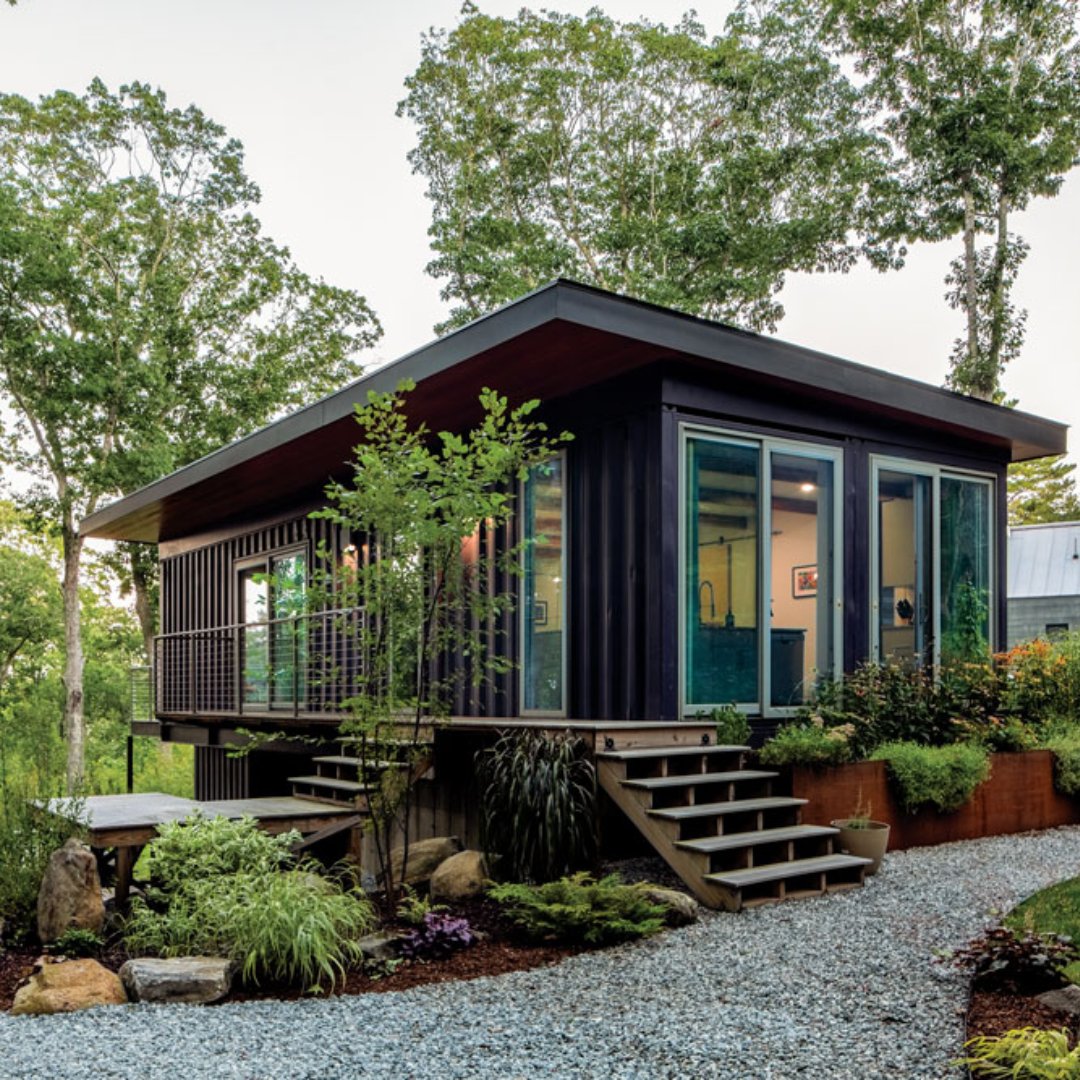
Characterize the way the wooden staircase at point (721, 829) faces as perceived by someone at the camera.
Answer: facing the viewer and to the right of the viewer

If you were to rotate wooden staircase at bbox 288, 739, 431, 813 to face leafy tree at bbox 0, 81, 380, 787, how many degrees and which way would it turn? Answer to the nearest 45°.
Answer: approximately 135° to its right

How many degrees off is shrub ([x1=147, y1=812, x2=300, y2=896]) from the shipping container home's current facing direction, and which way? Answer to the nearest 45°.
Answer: approximately 90° to its right

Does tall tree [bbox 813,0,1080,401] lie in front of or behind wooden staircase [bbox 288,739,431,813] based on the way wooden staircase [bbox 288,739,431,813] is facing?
behind

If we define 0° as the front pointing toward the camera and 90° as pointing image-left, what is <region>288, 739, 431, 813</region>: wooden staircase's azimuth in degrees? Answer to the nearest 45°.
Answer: approximately 45°

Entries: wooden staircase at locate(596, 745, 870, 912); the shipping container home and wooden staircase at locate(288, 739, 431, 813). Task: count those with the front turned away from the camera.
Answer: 0

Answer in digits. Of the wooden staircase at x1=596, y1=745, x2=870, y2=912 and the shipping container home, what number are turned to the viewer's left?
0

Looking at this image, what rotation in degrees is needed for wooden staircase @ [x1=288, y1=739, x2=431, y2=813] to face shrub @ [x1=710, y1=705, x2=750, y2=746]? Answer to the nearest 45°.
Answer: approximately 135° to its left

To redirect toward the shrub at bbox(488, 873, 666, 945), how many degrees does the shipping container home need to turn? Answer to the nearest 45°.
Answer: approximately 45° to its right

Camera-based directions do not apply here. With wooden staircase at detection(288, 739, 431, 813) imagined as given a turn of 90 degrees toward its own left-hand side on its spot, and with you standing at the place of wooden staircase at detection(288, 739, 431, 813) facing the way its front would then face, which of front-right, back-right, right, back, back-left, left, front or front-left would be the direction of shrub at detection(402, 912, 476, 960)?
front-right

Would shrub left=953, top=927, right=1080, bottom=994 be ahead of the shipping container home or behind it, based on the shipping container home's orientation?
ahead

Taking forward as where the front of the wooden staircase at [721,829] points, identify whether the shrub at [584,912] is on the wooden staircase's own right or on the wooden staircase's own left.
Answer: on the wooden staircase's own right
